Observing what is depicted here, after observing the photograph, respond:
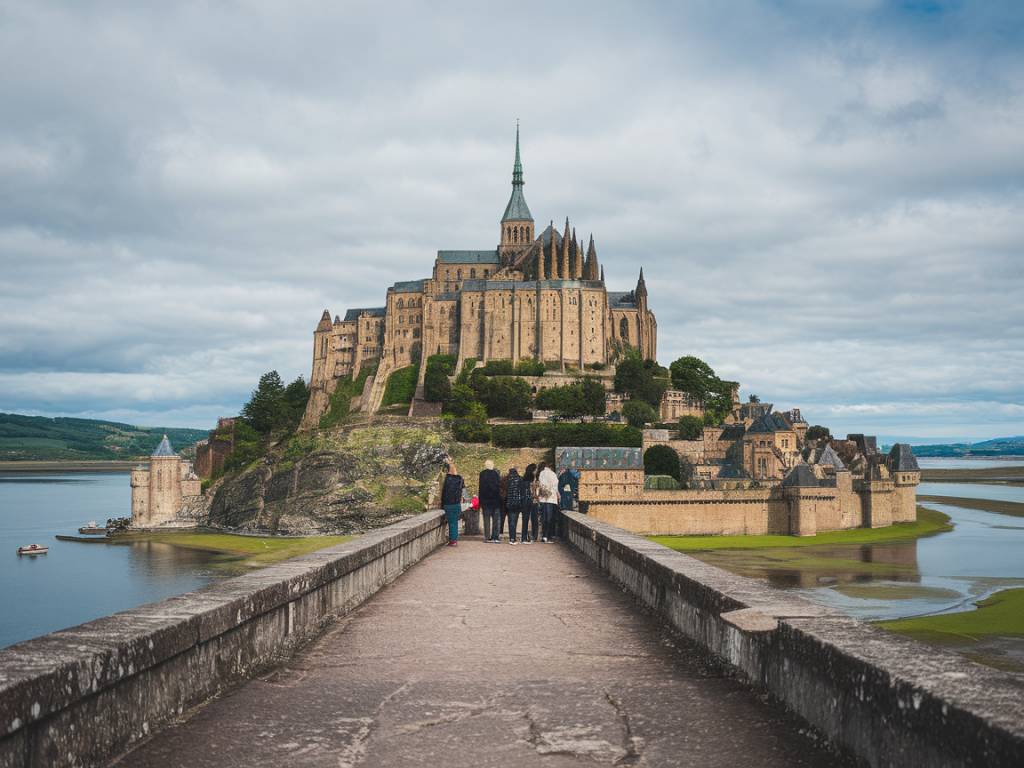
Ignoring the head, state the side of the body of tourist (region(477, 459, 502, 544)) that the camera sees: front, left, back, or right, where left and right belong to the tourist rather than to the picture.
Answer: back

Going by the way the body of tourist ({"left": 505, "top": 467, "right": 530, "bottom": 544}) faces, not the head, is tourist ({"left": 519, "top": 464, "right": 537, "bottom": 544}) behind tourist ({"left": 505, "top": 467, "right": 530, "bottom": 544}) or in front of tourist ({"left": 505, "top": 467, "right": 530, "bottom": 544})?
in front

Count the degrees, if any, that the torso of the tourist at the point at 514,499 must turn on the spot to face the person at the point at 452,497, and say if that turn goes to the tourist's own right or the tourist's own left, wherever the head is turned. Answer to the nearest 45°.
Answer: approximately 135° to the tourist's own left

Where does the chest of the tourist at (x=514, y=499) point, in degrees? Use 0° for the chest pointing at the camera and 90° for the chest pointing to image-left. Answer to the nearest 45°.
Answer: approximately 180°

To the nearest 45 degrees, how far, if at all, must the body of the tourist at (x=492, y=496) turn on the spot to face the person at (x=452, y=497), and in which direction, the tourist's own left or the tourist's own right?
approximately 135° to the tourist's own left

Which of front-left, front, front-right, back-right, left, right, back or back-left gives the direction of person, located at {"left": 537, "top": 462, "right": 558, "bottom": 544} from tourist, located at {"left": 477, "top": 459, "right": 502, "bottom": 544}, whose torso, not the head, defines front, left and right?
front-right

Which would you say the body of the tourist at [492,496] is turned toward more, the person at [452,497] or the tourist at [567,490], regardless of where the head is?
the tourist

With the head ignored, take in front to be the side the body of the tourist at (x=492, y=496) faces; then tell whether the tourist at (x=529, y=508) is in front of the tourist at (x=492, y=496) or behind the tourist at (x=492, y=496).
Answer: in front
